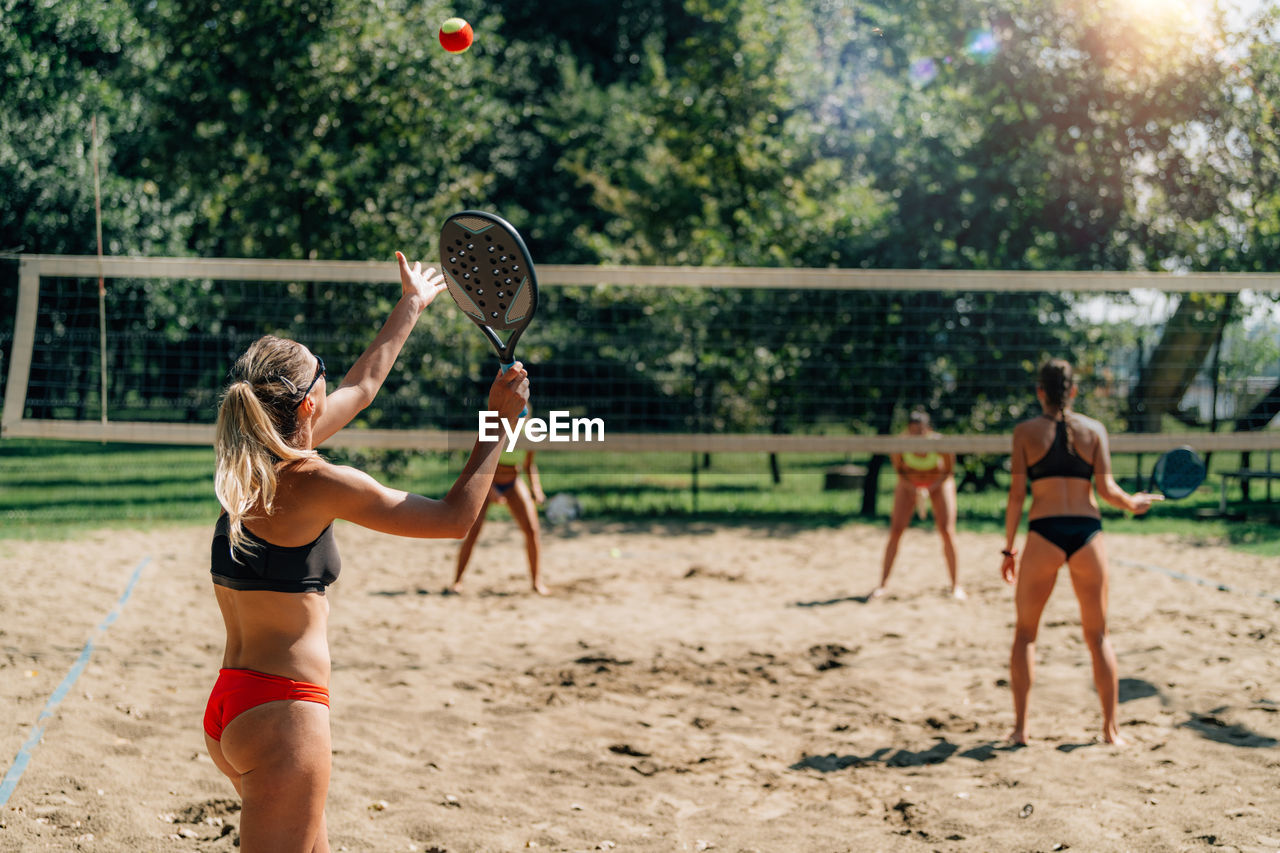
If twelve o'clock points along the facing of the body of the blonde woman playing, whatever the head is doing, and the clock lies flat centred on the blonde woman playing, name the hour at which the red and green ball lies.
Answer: The red and green ball is roughly at 11 o'clock from the blonde woman playing.

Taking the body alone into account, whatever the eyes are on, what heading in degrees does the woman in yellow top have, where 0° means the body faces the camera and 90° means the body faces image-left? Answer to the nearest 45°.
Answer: approximately 0°

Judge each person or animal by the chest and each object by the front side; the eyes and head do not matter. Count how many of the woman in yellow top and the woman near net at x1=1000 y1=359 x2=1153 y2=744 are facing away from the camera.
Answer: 1

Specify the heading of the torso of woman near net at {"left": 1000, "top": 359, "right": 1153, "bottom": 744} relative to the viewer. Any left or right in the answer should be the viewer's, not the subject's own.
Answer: facing away from the viewer

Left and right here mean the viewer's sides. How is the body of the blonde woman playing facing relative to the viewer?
facing away from the viewer and to the right of the viewer

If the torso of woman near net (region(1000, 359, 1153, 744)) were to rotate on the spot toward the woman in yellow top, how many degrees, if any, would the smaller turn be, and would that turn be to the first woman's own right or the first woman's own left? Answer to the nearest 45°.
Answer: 0° — they already face them

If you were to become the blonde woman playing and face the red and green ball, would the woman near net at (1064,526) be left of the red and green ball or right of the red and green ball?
right

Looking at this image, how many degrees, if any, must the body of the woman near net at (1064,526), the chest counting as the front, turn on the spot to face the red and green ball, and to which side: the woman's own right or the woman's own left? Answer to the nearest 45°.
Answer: approximately 135° to the woman's own left
